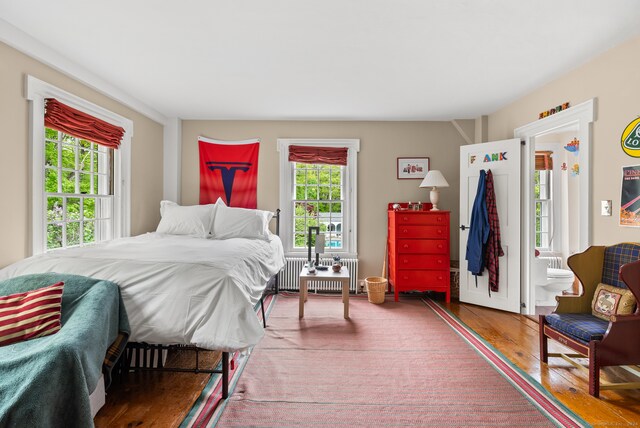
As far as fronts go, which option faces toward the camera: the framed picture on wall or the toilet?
the framed picture on wall

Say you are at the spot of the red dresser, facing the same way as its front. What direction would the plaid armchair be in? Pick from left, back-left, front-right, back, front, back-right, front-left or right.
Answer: front-left

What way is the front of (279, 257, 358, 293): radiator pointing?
toward the camera

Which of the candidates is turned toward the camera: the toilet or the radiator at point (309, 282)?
the radiator

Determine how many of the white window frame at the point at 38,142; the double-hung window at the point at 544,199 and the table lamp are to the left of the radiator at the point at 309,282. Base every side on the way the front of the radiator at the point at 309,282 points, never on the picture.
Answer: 2

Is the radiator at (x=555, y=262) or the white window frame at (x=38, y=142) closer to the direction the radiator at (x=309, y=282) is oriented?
the white window frame

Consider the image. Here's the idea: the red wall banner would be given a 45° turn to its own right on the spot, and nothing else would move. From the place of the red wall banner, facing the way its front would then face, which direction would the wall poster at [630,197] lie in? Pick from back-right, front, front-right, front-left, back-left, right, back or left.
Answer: left

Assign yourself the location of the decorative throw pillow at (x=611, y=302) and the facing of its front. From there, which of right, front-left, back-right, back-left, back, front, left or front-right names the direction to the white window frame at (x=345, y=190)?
front-right

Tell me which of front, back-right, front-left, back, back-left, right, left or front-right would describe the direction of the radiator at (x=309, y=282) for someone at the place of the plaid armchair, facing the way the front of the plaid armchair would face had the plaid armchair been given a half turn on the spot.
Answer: back-left

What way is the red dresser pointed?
toward the camera

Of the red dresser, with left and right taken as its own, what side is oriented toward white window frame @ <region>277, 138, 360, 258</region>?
right

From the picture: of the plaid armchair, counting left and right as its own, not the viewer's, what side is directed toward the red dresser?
right

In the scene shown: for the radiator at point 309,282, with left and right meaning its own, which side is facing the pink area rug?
front

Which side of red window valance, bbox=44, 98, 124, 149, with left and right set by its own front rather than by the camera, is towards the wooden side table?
front

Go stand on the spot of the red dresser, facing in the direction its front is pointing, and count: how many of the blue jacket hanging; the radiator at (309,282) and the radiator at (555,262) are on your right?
1

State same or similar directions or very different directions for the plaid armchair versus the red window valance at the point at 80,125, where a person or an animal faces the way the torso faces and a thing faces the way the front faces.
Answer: very different directions

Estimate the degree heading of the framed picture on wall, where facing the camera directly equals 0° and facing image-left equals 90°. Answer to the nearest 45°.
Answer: approximately 0°
